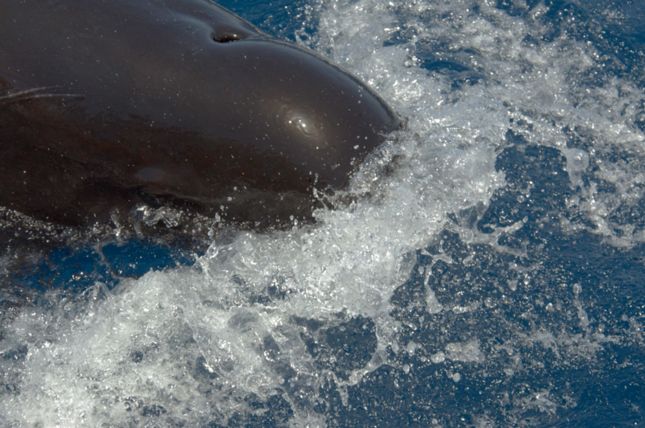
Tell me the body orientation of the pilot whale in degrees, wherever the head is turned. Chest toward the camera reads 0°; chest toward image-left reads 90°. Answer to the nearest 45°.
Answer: approximately 270°
